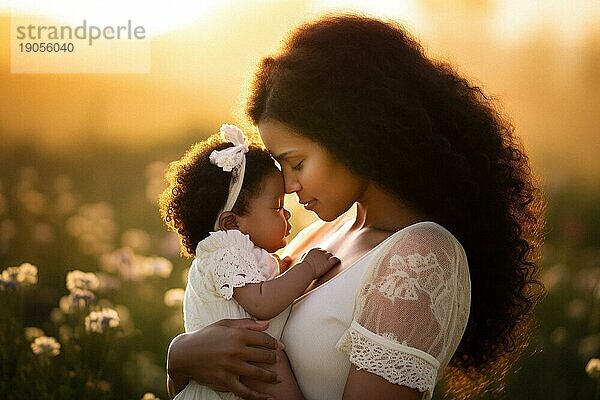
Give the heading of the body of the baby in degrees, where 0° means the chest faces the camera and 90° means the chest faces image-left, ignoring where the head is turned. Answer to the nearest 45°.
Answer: approximately 270°

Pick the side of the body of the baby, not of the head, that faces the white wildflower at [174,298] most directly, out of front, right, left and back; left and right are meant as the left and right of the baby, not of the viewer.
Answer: left

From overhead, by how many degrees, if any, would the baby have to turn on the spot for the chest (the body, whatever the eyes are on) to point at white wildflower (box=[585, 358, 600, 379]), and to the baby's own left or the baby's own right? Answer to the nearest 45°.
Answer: approximately 45° to the baby's own left

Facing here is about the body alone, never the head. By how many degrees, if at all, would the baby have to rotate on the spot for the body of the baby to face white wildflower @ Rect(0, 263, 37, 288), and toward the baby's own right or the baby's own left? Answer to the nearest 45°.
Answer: approximately 135° to the baby's own left

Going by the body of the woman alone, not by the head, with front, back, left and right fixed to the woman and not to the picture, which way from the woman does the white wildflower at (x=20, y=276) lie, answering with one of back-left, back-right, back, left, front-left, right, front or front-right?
front-right

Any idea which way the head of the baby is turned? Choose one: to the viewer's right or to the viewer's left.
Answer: to the viewer's right

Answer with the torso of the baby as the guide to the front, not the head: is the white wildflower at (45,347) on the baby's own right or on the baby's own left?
on the baby's own left

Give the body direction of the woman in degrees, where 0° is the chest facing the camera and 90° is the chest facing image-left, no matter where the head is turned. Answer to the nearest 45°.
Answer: approximately 90°
